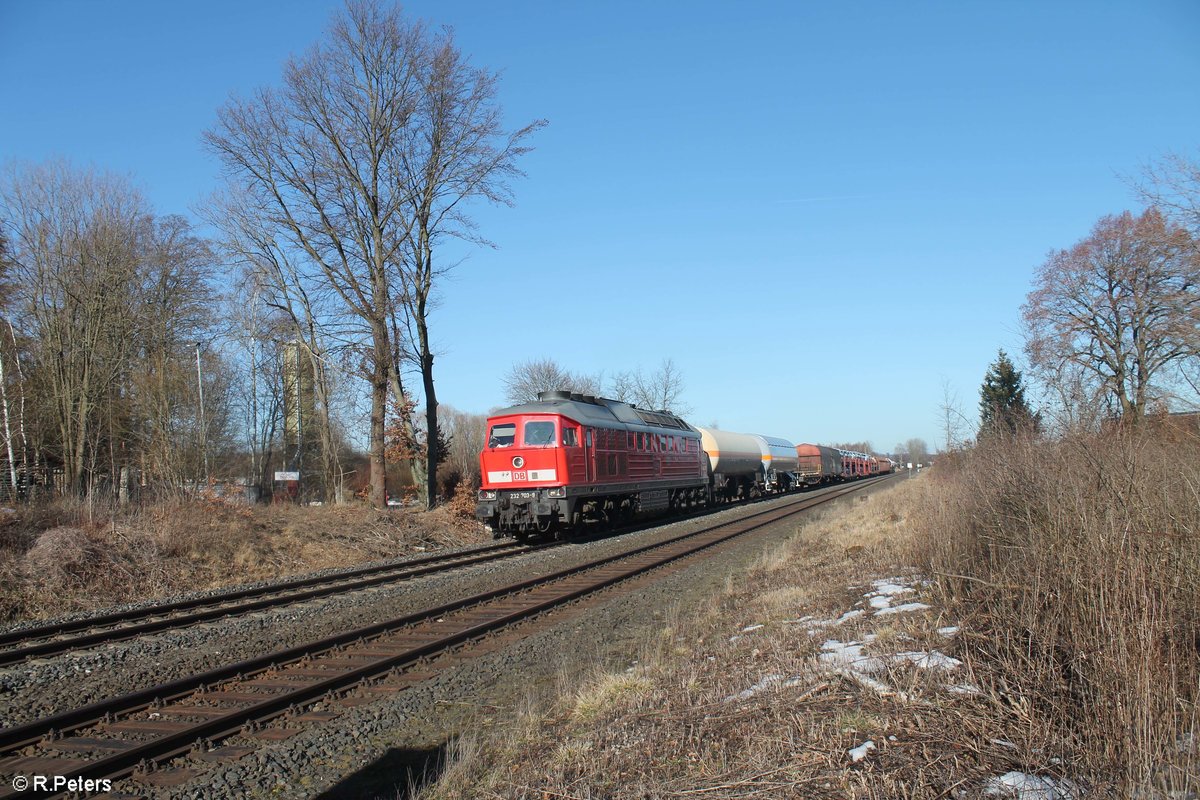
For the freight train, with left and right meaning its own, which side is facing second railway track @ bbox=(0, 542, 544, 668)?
front

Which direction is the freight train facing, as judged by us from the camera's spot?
facing the viewer and to the left of the viewer

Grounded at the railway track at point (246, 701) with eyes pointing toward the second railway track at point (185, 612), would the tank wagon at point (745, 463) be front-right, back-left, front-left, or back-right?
front-right
